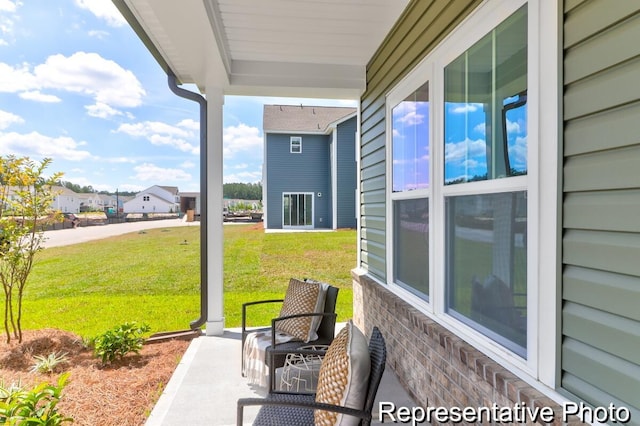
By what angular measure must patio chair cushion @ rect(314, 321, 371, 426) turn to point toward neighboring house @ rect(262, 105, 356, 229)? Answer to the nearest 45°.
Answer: approximately 90° to its right

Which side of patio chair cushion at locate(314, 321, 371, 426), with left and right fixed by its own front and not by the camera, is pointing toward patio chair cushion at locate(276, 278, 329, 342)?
right

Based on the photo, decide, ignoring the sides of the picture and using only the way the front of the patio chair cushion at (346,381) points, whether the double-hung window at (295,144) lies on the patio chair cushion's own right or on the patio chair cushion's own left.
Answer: on the patio chair cushion's own right

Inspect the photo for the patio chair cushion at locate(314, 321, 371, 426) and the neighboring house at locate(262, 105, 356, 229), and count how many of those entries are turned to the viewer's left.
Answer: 1

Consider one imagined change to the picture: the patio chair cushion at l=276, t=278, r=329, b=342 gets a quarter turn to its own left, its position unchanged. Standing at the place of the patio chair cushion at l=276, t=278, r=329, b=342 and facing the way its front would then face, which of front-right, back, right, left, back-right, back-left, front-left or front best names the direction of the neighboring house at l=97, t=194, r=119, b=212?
back

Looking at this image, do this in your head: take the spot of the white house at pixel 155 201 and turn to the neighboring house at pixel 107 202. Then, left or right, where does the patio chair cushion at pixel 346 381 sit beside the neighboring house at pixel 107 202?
left

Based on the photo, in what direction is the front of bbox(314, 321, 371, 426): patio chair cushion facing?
to the viewer's left

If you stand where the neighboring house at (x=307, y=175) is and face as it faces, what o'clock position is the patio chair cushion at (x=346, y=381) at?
The patio chair cushion is roughly at 6 o'clock from the neighboring house.

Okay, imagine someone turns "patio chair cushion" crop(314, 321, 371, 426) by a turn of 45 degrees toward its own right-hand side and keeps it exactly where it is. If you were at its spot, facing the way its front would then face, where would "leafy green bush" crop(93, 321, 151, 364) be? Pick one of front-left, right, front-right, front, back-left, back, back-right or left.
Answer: front

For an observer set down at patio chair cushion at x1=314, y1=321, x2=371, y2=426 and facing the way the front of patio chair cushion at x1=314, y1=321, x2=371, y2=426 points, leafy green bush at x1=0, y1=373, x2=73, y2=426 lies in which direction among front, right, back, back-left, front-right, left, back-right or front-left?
front

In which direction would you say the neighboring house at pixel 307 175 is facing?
away from the camera

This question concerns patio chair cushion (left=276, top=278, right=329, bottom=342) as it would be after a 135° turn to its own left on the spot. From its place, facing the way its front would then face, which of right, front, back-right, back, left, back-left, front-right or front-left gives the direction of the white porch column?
back-left

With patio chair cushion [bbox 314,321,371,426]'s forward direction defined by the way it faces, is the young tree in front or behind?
in front

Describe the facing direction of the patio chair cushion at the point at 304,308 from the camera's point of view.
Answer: facing the viewer and to the left of the viewer
